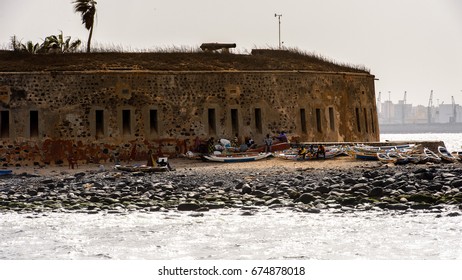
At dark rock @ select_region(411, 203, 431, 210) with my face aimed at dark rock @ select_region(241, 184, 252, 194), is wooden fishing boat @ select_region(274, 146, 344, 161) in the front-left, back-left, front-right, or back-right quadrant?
front-right

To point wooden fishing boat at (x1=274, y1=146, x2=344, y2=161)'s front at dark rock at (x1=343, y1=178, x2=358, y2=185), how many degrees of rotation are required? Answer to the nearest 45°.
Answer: approximately 90° to its right

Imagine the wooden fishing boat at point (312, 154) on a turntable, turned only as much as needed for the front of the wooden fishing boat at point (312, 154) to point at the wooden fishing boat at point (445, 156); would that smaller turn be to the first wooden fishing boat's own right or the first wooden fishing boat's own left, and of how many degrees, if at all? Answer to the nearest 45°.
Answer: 0° — it already faces it

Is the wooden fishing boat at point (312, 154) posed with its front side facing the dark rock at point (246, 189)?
no

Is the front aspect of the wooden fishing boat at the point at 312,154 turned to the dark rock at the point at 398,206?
no

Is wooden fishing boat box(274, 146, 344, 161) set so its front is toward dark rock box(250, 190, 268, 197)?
no

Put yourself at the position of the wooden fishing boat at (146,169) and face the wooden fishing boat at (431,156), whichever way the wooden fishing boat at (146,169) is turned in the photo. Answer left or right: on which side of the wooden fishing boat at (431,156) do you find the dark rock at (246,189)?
right
